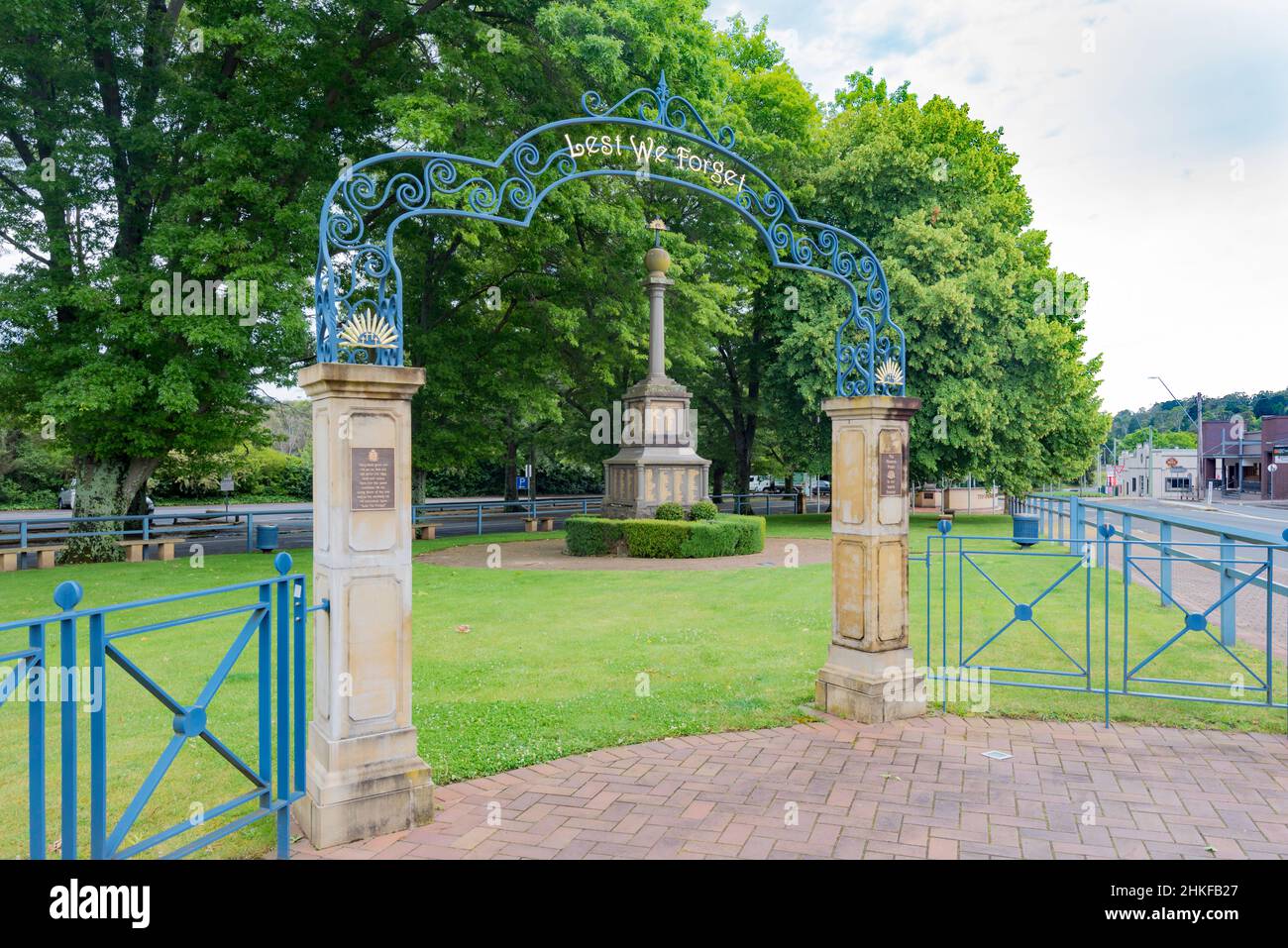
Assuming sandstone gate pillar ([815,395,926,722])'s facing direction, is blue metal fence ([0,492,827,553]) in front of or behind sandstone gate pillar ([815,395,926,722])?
behind

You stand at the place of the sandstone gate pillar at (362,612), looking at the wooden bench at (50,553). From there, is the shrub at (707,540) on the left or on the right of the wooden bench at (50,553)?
right

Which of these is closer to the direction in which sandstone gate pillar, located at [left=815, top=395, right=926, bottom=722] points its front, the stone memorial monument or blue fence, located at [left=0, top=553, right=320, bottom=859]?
the blue fence

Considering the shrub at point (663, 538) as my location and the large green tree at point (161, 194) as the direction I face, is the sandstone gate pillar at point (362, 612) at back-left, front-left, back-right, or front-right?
front-left

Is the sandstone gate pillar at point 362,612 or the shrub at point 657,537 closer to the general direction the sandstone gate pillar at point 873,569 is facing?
the sandstone gate pillar

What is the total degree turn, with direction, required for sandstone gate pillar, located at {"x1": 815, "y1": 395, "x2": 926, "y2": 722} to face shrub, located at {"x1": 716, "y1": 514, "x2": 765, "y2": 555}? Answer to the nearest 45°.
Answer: approximately 135° to its left

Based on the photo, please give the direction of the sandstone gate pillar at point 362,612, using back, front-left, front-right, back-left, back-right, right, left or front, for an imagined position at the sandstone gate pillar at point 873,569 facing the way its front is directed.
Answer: right

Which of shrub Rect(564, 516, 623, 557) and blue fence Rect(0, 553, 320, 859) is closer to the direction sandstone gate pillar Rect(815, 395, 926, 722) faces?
the blue fence

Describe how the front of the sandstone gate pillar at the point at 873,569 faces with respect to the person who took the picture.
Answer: facing the viewer and to the right of the viewer

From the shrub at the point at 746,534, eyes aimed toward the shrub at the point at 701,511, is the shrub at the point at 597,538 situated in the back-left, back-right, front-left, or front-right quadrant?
front-left

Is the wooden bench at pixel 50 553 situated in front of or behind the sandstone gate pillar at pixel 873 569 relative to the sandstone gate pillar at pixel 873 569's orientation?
behind
